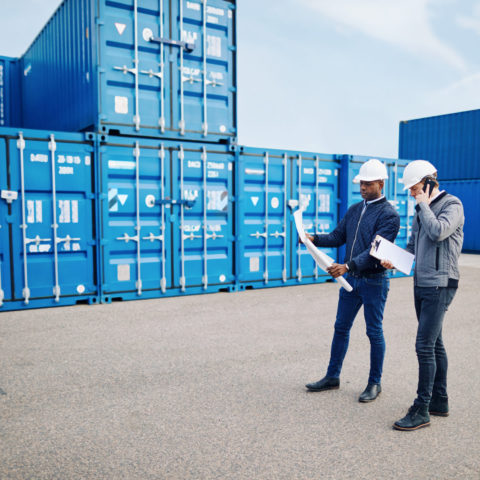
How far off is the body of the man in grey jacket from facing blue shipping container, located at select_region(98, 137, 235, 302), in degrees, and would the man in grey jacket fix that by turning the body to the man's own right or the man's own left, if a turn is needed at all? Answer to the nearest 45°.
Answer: approximately 45° to the man's own right

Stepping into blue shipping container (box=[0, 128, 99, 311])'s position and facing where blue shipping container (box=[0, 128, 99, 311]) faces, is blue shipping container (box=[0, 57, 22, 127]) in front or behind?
behind

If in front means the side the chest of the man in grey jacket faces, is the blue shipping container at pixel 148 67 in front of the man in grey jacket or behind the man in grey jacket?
in front

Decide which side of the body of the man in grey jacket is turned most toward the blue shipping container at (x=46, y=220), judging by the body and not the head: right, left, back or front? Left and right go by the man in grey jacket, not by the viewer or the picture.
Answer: front

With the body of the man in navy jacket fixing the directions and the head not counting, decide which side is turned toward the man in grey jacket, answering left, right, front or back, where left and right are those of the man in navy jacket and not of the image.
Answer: left

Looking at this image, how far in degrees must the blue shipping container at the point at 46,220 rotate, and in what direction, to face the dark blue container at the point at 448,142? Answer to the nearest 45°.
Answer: approximately 135° to its left

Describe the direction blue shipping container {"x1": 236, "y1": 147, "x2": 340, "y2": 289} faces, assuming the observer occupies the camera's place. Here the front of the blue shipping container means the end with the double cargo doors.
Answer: facing the viewer and to the right of the viewer

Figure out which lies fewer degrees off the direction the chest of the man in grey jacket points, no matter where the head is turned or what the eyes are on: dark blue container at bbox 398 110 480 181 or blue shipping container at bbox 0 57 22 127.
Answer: the blue shipping container

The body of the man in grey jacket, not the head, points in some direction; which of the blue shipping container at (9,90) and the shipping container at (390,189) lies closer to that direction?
the blue shipping container

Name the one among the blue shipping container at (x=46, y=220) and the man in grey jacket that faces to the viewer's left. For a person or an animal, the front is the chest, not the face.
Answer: the man in grey jacket

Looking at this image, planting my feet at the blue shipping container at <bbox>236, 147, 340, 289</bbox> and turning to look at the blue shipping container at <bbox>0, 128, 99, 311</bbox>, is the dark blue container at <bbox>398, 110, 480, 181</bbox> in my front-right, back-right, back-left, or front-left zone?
back-right

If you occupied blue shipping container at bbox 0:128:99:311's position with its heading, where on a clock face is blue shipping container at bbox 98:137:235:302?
blue shipping container at bbox 98:137:235:302 is roughly at 9 o'clock from blue shipping container at bbox 0:128:99:311.

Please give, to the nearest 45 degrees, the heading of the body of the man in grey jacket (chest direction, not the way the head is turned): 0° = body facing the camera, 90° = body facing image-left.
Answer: approximately 90°

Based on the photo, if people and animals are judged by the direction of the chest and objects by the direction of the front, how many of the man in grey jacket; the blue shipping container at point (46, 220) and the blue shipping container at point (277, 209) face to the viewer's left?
1

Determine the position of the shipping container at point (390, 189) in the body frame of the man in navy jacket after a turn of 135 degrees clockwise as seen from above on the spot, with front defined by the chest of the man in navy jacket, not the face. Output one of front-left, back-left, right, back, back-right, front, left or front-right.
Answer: front

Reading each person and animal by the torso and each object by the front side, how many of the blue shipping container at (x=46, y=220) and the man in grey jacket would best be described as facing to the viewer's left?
1

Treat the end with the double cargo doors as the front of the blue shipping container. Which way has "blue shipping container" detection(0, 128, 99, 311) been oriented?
toward the camera
